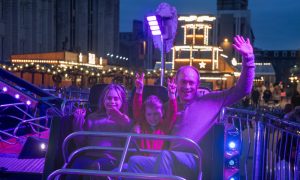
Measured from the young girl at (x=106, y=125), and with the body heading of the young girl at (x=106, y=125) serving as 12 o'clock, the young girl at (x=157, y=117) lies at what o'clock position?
the young girl at (x=157, y=117) is roughly at 10 o'clock from the young girl at (x=106, y=125).

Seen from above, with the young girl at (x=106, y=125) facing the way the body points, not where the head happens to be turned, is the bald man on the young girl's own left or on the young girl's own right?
on the young girl's own left

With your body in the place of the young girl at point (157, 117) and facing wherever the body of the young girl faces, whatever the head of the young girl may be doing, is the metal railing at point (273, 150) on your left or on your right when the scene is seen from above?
on your left

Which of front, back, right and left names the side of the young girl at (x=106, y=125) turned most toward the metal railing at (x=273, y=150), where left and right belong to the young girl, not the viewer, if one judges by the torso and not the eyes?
left

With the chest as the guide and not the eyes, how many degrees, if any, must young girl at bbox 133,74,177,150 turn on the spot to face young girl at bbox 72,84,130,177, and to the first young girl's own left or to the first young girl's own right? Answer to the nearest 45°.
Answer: approximately 90° to the first young girl's own right

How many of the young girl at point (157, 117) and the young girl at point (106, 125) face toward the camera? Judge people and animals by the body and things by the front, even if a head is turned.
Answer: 2
